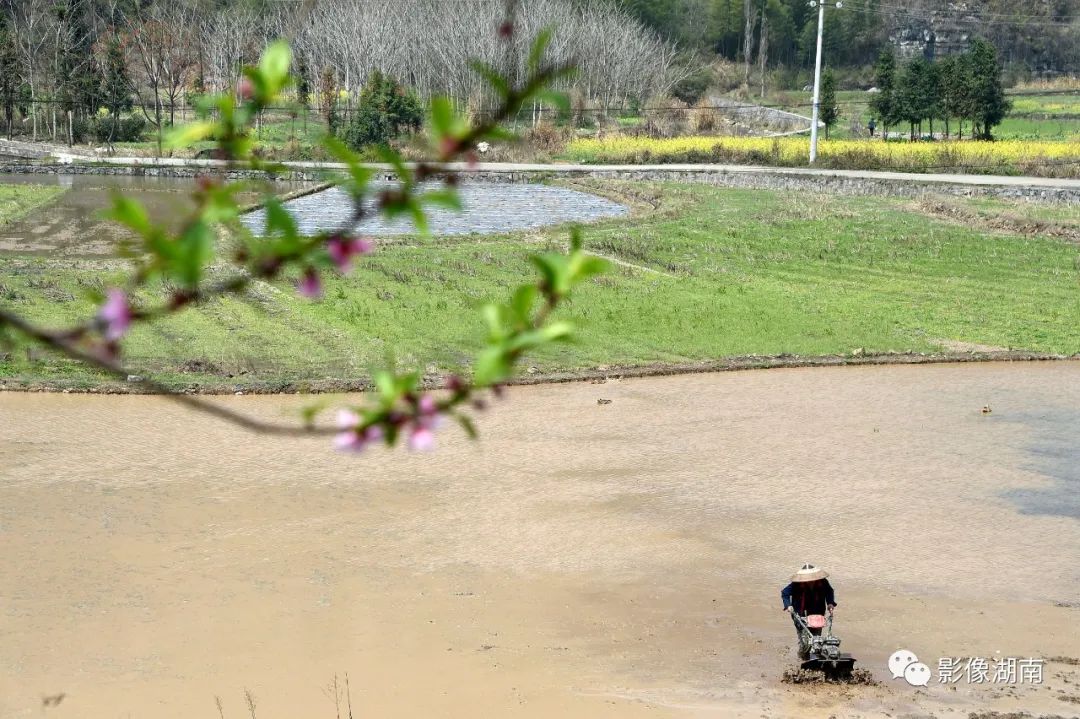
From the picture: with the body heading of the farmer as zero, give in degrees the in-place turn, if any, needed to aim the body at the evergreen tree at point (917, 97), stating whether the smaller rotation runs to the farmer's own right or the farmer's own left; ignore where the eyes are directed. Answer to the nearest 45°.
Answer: approximately 180°

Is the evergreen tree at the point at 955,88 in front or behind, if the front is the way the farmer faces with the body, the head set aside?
behind

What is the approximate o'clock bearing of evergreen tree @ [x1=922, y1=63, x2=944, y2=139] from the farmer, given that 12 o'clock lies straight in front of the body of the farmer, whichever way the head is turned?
The evergreen tree is roughly at 6 o'clock from the farmer.

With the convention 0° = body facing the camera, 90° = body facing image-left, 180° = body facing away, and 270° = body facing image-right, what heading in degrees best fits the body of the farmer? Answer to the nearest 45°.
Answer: approximately 0°

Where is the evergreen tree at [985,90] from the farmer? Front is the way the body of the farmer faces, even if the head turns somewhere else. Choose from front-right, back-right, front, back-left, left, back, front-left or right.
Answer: back

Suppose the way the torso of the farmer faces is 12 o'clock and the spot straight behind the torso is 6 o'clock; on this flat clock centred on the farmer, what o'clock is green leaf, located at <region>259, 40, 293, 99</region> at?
The green leaf is roughly at 12 o'clock from the farmer.
